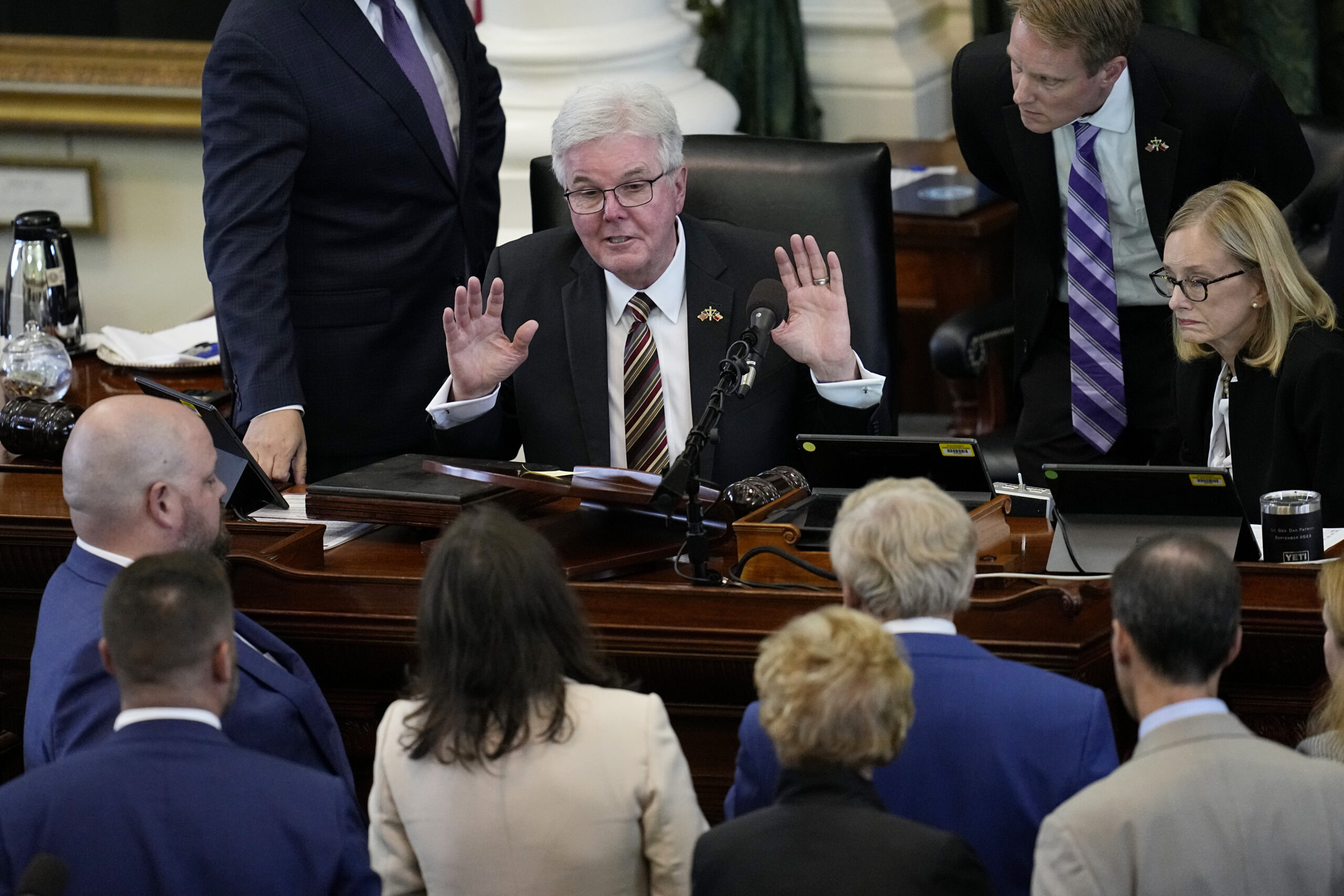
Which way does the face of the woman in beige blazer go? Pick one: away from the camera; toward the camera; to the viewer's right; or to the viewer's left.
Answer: away from the camera

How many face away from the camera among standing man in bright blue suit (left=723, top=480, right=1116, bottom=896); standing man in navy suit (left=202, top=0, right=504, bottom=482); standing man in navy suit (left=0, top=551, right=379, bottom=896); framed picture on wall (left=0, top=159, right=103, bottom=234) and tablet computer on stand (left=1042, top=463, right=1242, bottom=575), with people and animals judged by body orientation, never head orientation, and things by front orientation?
3

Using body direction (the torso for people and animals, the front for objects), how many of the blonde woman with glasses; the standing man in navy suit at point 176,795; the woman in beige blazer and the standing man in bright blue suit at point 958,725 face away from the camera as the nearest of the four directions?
3

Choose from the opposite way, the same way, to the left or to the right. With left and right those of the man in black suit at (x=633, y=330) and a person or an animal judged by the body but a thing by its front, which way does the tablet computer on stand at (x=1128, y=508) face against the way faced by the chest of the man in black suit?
the opposite way

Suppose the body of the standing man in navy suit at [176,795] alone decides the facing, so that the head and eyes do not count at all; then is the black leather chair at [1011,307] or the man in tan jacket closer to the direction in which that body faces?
the black leather chair

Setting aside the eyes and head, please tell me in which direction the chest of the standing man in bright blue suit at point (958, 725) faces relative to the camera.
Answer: away from the camera

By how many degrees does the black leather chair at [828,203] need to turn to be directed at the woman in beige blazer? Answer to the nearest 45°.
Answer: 0° — it already faces them

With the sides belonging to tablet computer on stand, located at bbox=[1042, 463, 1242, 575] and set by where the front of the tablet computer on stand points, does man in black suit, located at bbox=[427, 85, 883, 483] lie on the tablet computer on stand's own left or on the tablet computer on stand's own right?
on the tablet computer on stand's own left

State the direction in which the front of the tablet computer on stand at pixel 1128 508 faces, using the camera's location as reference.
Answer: facing away from the viewer

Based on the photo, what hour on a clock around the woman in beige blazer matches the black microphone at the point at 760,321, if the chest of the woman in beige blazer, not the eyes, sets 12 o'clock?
The black microphone is roughly at 1 o'clock from the woman in beige blazer.
